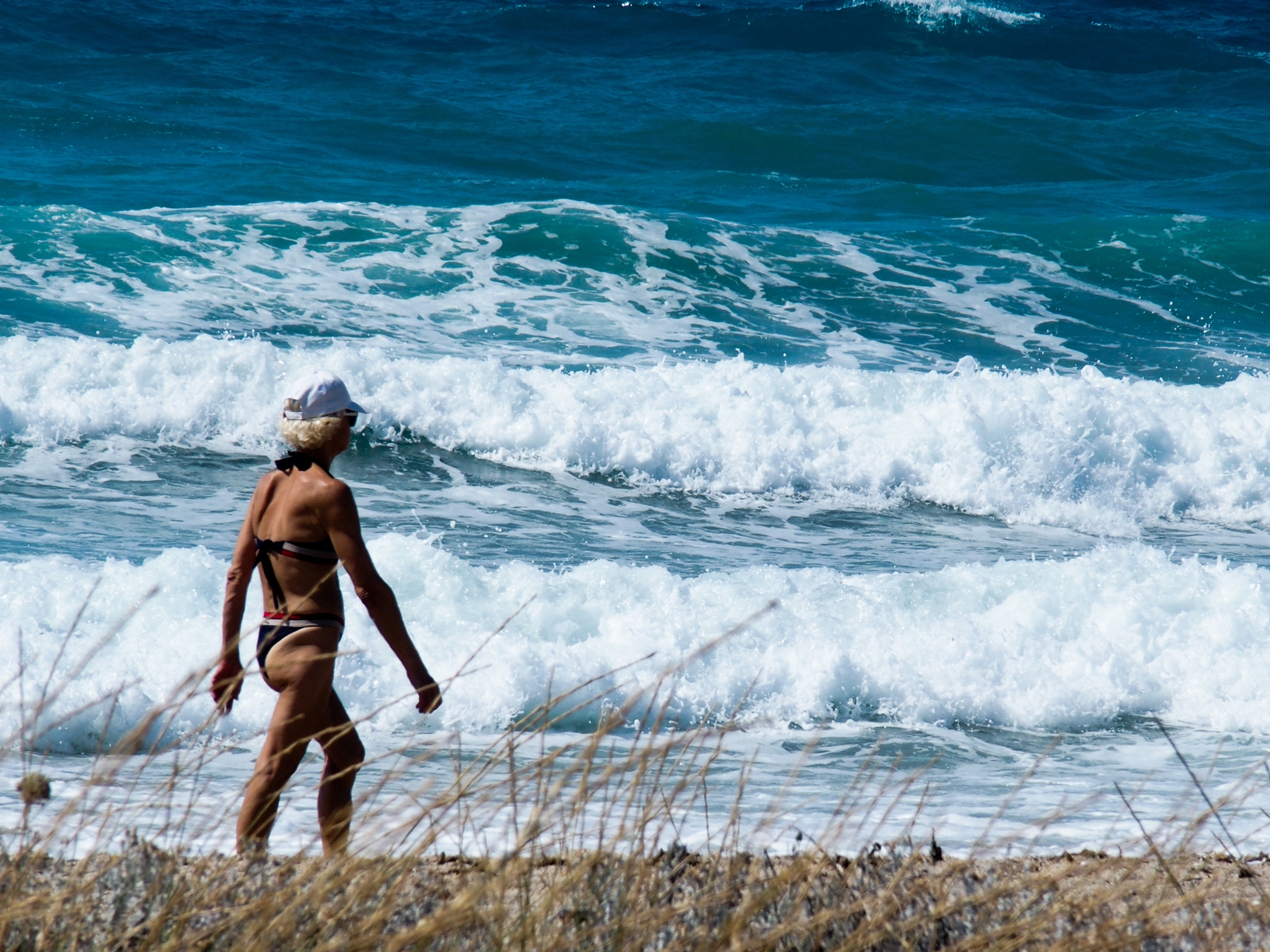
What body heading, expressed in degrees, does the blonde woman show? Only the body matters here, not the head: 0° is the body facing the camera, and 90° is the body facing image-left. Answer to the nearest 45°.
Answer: approximately 225°

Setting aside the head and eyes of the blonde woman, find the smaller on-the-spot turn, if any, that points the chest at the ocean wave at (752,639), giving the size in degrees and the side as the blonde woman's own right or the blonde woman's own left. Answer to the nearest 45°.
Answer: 0° — they already face it
